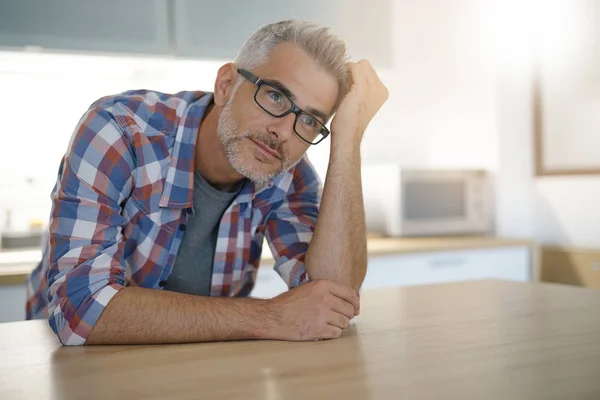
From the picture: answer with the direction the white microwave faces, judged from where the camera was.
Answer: facing the viewer and to the right of the viewer

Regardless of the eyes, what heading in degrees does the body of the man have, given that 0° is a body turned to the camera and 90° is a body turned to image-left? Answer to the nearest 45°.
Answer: approximately 315°

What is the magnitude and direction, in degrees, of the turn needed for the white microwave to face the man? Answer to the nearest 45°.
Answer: approximately 45° to its right

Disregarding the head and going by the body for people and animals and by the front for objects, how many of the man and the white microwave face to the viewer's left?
0

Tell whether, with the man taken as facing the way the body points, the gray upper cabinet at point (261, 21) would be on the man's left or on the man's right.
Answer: on the man's left
